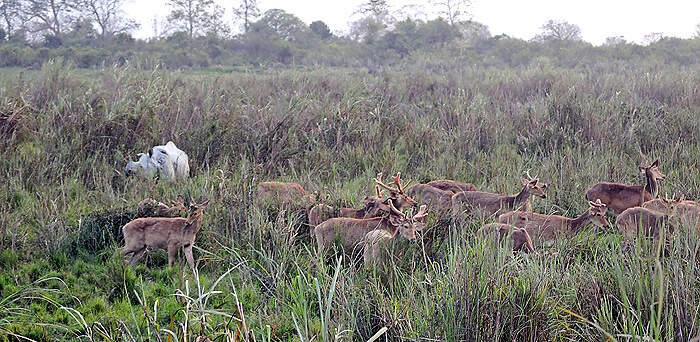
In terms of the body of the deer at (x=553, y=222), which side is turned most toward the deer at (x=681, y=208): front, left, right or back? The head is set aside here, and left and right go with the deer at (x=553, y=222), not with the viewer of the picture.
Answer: front

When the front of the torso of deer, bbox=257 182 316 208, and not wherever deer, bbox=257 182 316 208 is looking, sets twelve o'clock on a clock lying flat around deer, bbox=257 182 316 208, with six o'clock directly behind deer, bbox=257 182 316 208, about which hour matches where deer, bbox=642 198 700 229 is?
deer, bbox=642 198 700 229 is roughly at 1 o'clock from deer, bbox=257 182 316 208.

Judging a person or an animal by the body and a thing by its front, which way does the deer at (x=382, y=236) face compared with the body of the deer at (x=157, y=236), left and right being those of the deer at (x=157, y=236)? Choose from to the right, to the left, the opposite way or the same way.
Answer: the same way

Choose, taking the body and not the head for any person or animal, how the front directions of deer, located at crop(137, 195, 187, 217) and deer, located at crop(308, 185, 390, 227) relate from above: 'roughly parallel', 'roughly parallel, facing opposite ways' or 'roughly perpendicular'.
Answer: roughly parallel

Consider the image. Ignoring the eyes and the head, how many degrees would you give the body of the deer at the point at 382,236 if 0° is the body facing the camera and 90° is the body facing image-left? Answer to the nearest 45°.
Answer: approximately 315°

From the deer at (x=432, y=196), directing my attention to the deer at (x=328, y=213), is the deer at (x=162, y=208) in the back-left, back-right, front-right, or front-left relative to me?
front-right

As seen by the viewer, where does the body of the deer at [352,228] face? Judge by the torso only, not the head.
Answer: to the viewer's right

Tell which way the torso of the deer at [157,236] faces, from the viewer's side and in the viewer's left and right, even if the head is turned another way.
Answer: facing to the right of the viewer

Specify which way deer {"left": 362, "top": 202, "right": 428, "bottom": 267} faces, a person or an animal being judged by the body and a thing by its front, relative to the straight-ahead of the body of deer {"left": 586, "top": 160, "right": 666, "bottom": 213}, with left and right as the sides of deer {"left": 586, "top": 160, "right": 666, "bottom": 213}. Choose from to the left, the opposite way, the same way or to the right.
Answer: the same way

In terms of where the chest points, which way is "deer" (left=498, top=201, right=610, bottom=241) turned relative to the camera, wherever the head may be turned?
to the viewer's right

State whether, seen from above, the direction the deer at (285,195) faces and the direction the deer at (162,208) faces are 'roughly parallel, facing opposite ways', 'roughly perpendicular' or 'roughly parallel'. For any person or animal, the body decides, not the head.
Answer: roughly parallel

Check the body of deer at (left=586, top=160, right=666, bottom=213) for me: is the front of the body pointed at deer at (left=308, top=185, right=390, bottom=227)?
no

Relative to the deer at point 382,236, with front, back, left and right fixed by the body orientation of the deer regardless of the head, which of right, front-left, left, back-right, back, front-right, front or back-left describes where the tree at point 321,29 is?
back-left

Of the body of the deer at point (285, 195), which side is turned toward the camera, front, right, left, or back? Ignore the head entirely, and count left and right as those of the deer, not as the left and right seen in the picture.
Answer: right

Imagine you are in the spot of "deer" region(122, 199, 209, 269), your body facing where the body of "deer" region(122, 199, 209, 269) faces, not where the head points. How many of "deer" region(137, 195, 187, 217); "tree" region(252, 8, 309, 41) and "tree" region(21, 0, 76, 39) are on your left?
3

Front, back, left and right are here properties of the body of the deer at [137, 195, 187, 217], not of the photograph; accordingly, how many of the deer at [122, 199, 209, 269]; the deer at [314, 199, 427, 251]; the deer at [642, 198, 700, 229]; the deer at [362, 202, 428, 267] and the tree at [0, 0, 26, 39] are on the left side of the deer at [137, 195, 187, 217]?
1

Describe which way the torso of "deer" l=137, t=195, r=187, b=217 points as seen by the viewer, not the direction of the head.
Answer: to the viewer's right

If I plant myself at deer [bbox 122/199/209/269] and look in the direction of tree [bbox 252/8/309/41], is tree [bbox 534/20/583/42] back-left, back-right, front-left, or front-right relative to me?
front-right

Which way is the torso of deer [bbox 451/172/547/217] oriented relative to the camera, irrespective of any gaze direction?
to the viewer's right

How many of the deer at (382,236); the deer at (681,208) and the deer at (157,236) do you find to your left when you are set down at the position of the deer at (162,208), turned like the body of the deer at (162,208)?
0

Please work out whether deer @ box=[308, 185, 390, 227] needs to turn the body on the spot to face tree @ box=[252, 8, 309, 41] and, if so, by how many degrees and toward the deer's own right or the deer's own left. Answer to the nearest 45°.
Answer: approximately 90° to the deer's own left
